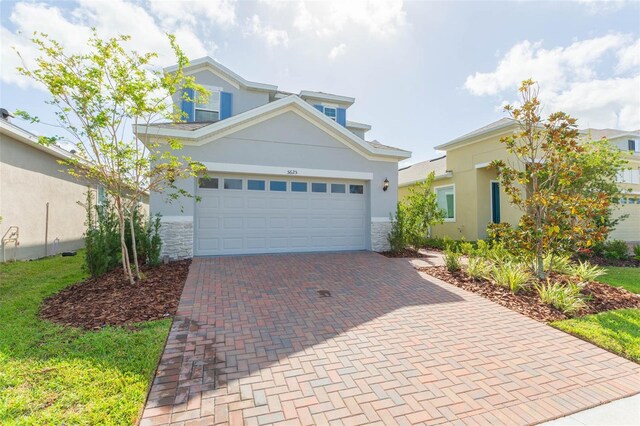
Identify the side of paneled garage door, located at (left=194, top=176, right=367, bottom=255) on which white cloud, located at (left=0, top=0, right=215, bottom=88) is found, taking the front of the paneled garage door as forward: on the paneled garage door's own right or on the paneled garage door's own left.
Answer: on the paneled garage door's own right

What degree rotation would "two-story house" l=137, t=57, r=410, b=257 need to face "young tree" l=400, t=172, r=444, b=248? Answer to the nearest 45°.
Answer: approximately 90° to its left

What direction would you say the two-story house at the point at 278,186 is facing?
toward the camera

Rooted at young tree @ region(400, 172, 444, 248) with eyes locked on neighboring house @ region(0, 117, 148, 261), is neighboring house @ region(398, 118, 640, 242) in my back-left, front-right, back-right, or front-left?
back-right

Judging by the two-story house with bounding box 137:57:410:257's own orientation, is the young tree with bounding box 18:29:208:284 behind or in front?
in front

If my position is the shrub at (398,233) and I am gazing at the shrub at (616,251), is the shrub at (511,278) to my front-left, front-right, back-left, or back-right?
front-right

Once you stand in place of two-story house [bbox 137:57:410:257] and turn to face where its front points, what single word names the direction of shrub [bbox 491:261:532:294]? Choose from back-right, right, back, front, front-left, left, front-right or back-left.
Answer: front-left

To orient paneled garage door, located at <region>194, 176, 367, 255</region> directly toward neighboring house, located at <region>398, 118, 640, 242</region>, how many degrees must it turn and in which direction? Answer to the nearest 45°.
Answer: approximately 90° to its left

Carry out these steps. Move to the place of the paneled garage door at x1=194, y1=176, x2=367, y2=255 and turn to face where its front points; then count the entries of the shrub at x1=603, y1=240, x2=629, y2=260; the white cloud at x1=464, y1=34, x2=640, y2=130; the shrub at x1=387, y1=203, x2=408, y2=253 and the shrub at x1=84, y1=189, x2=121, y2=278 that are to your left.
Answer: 3

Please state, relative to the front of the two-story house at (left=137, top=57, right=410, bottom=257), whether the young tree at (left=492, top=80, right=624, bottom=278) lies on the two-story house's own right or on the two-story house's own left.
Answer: on the two-story house's own left

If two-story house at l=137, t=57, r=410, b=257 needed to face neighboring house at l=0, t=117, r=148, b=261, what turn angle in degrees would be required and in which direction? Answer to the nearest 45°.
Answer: approximately 90° to its right

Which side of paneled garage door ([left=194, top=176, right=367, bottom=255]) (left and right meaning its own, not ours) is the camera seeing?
front

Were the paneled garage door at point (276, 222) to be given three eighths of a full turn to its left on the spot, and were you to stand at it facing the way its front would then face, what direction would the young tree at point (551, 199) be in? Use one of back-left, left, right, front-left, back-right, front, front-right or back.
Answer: right
